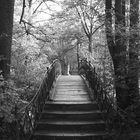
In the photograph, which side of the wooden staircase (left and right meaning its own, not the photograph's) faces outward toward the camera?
front
